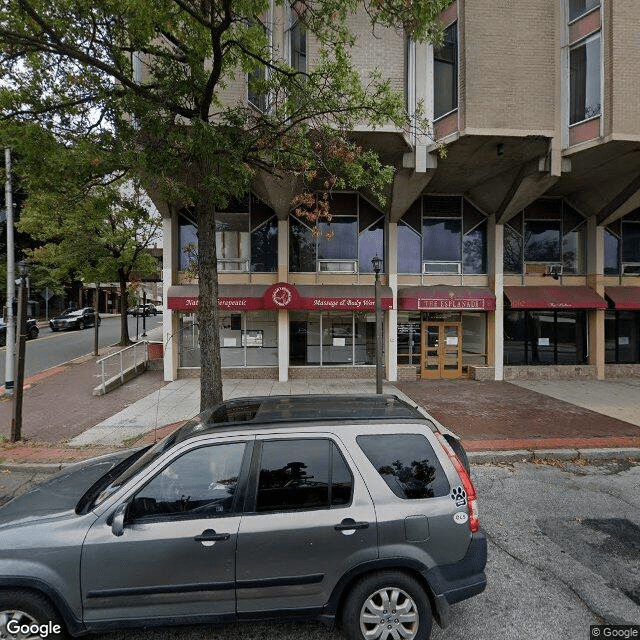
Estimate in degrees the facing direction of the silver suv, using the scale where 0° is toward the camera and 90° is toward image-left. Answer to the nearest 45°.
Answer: approximately 90°

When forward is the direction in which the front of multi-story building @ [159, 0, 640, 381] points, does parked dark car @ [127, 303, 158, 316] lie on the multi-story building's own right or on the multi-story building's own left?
on the multi-story building's own right

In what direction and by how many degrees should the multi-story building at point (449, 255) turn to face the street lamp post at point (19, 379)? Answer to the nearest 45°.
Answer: approximately 45° to its right

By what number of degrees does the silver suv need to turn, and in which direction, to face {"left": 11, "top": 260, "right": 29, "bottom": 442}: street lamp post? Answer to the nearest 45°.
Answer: approximately 45° to its right

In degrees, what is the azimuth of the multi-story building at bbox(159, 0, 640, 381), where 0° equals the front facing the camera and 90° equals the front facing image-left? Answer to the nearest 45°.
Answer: approximately 0°

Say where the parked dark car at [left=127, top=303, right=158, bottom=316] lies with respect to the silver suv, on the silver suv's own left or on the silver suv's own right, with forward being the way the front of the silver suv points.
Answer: on the silver suv's own right
